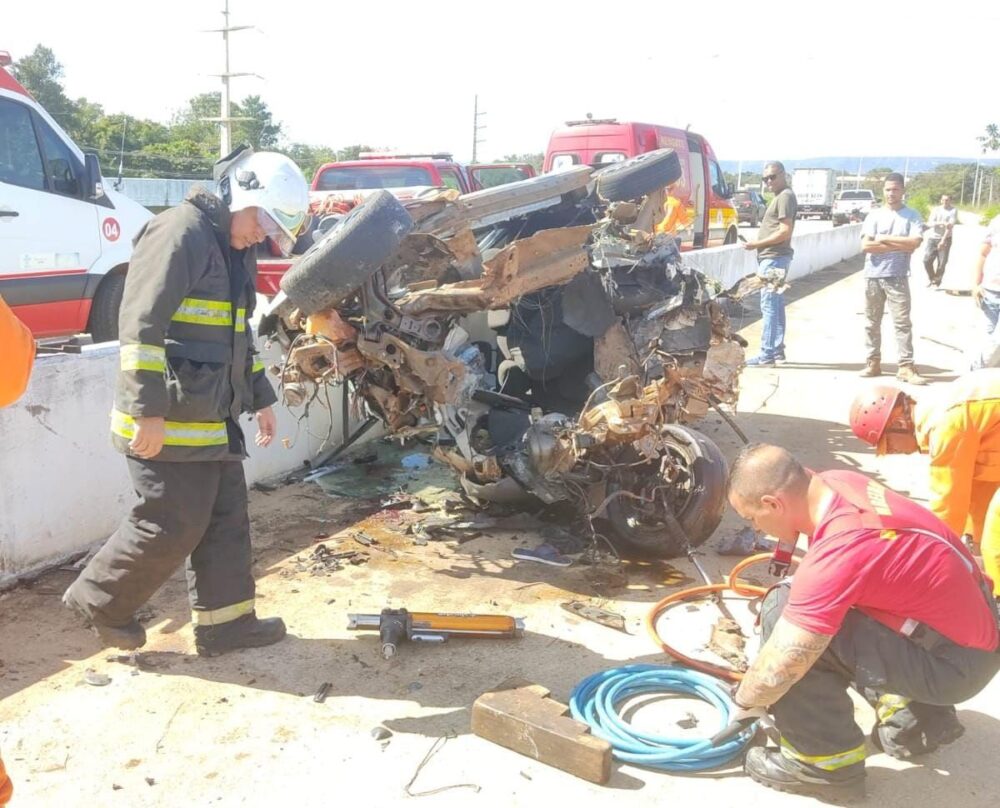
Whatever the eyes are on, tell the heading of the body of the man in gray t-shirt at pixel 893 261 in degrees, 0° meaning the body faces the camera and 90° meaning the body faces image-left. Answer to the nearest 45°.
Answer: approximately 0°

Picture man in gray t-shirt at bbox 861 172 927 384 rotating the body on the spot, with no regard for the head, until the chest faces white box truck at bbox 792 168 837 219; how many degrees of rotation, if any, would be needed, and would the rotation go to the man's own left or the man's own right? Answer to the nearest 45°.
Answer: approximately 180°

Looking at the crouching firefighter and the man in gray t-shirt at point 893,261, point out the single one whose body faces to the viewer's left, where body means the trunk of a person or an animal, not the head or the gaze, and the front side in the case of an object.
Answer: the crouching firefighter

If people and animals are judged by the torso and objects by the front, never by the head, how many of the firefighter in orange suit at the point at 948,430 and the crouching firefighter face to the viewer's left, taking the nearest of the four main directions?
2

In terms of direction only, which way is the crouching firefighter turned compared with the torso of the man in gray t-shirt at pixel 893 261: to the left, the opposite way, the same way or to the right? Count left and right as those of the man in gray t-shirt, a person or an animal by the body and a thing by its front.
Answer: to the right

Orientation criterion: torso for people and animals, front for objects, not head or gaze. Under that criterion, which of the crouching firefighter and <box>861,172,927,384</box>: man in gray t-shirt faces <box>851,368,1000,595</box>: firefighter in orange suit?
the man in gray t-shirt

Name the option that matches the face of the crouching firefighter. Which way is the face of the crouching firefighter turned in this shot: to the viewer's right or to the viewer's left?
to the viewer's left

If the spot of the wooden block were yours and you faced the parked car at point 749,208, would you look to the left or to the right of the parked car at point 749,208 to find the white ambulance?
left

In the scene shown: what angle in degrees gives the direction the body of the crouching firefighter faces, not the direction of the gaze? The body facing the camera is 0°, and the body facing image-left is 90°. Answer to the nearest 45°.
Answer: approximately 90°

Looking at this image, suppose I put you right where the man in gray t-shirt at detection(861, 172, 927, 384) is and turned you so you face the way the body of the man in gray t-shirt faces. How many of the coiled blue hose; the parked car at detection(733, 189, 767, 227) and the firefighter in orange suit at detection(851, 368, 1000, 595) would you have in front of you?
2

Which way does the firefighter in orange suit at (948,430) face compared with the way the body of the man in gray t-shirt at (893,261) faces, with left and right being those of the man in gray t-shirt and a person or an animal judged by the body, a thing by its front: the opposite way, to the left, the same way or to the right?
to the right

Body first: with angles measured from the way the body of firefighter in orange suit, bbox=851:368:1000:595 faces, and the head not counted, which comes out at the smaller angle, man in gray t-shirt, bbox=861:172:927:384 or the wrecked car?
the wrecked car

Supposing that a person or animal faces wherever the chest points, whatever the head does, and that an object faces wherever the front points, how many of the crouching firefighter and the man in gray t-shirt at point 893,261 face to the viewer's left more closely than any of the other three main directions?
1

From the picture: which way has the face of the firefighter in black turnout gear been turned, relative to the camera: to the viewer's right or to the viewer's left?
to the viewer's right

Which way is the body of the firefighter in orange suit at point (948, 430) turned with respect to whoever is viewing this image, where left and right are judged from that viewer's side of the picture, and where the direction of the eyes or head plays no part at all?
facing to the left of the viewer
